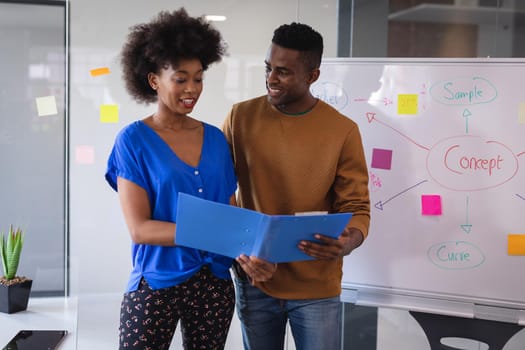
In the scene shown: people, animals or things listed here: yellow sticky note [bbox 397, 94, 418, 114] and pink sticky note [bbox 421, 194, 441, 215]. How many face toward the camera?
2

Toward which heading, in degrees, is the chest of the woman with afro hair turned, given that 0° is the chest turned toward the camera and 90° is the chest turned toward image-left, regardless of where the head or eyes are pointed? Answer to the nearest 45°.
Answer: approximately 315°

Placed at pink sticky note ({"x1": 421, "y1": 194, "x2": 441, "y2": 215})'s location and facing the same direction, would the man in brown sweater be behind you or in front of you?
in front

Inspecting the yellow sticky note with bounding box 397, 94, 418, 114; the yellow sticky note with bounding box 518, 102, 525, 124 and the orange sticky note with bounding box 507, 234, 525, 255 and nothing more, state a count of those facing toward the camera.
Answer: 3

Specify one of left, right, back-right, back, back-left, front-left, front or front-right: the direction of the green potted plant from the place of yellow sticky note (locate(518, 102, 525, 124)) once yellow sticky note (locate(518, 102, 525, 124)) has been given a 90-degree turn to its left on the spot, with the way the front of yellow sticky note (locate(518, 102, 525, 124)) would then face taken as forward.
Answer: back

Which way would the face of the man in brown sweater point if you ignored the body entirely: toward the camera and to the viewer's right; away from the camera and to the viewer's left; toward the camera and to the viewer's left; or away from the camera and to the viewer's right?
toward the camera and to the viewer's left

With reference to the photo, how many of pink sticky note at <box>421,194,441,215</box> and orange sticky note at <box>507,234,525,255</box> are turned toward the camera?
2

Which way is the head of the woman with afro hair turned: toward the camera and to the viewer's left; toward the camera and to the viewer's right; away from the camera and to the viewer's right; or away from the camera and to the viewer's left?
toward the camera and to the viewer's right
